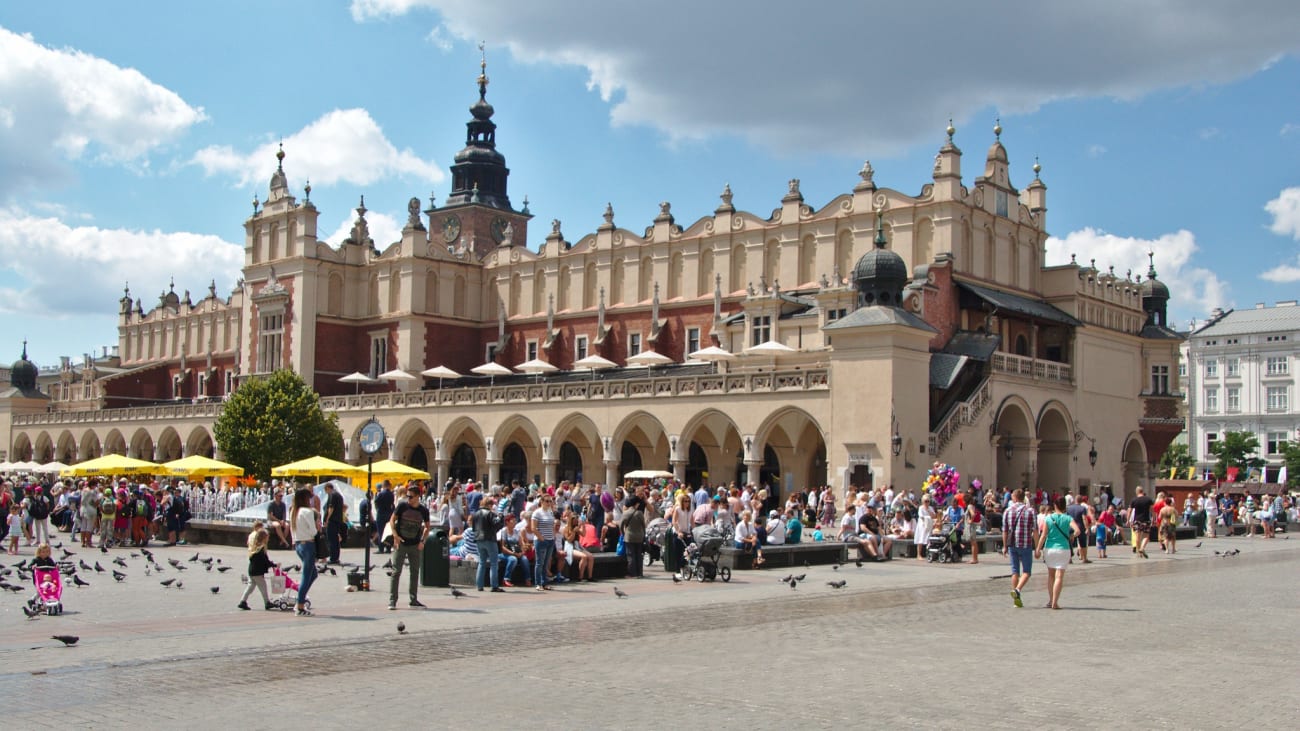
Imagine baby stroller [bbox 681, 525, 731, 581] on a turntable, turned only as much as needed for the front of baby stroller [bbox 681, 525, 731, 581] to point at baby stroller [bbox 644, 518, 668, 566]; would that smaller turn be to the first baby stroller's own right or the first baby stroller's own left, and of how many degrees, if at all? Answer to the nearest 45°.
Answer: approximately 90° to the first baby stroller's own left

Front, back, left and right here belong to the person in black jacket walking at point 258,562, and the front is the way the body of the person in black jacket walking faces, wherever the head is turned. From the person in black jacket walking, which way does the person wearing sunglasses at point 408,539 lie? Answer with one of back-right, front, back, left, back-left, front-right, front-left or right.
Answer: front

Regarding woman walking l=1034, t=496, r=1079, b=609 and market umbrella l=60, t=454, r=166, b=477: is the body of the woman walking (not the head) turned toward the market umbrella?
no

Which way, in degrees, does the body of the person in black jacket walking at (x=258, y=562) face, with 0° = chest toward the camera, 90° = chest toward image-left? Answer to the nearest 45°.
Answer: approximately 270°

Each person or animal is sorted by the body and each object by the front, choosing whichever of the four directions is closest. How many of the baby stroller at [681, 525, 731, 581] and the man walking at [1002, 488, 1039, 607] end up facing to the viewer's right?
0

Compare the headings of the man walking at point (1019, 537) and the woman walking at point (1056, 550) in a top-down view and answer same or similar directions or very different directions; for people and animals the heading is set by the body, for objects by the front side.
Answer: same or similar directions

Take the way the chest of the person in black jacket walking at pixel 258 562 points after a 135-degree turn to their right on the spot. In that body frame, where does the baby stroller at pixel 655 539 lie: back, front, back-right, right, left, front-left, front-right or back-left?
back
